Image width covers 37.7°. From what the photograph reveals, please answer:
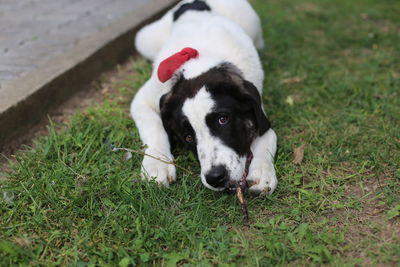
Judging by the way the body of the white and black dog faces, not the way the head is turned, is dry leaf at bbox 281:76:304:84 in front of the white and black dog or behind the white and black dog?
behind

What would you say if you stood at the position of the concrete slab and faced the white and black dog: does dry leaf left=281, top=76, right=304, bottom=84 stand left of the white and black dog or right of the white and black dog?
left

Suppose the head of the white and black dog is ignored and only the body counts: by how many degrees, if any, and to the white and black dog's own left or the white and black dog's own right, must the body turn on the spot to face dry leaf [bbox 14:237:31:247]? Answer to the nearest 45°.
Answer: approximately 45° to the white and black dog's own right

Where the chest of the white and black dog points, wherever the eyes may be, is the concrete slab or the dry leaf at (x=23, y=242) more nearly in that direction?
the dry leaf

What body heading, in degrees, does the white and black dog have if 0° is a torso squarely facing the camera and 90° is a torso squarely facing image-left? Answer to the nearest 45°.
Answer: approximately 0°
